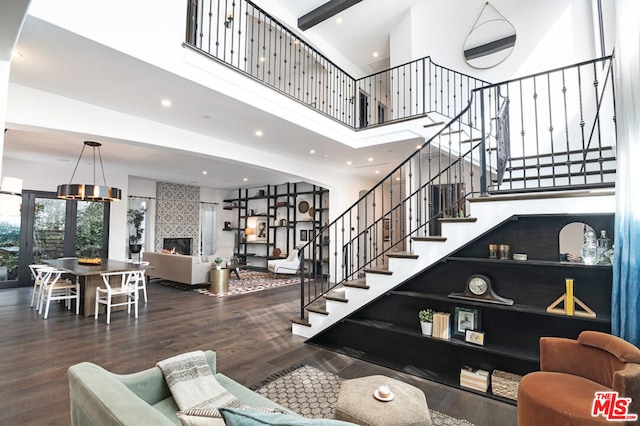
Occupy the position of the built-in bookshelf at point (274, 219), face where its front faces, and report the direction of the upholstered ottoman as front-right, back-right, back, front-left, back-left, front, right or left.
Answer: front-left

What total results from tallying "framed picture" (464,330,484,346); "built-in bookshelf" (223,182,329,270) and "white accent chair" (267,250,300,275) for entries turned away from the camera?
0

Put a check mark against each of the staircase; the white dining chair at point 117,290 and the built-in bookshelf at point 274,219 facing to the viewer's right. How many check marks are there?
0

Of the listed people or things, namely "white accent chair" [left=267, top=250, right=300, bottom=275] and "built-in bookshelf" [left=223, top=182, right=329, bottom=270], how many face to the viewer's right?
0

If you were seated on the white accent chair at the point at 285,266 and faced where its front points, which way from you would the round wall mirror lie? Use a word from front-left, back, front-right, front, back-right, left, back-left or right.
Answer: back-left

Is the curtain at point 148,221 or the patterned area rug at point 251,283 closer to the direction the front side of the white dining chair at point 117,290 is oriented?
the curtain

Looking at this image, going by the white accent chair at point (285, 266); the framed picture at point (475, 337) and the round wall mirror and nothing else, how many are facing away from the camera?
0

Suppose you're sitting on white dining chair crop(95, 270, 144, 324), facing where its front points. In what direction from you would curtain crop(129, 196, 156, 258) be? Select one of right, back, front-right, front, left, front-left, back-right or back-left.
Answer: front-right

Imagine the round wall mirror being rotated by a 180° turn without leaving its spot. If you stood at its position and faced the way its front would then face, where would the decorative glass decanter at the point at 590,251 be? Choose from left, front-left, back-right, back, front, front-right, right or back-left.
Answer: back-right

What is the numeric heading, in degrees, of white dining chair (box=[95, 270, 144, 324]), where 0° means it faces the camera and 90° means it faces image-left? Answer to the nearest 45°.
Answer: approximately 135°

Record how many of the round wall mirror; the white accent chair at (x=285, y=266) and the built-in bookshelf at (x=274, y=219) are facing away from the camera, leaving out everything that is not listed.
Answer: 0

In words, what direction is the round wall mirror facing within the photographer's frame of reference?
facing the viewer and to the left of the viewer

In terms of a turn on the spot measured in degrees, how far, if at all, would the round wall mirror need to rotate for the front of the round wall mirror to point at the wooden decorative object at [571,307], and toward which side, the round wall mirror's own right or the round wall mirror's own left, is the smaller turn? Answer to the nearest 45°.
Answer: approximately 45° to the round wall mirror's own left

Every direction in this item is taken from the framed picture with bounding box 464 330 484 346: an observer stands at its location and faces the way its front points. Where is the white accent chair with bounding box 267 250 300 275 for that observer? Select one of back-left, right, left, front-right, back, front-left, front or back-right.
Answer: right

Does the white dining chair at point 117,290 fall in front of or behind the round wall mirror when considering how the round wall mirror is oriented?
in front
